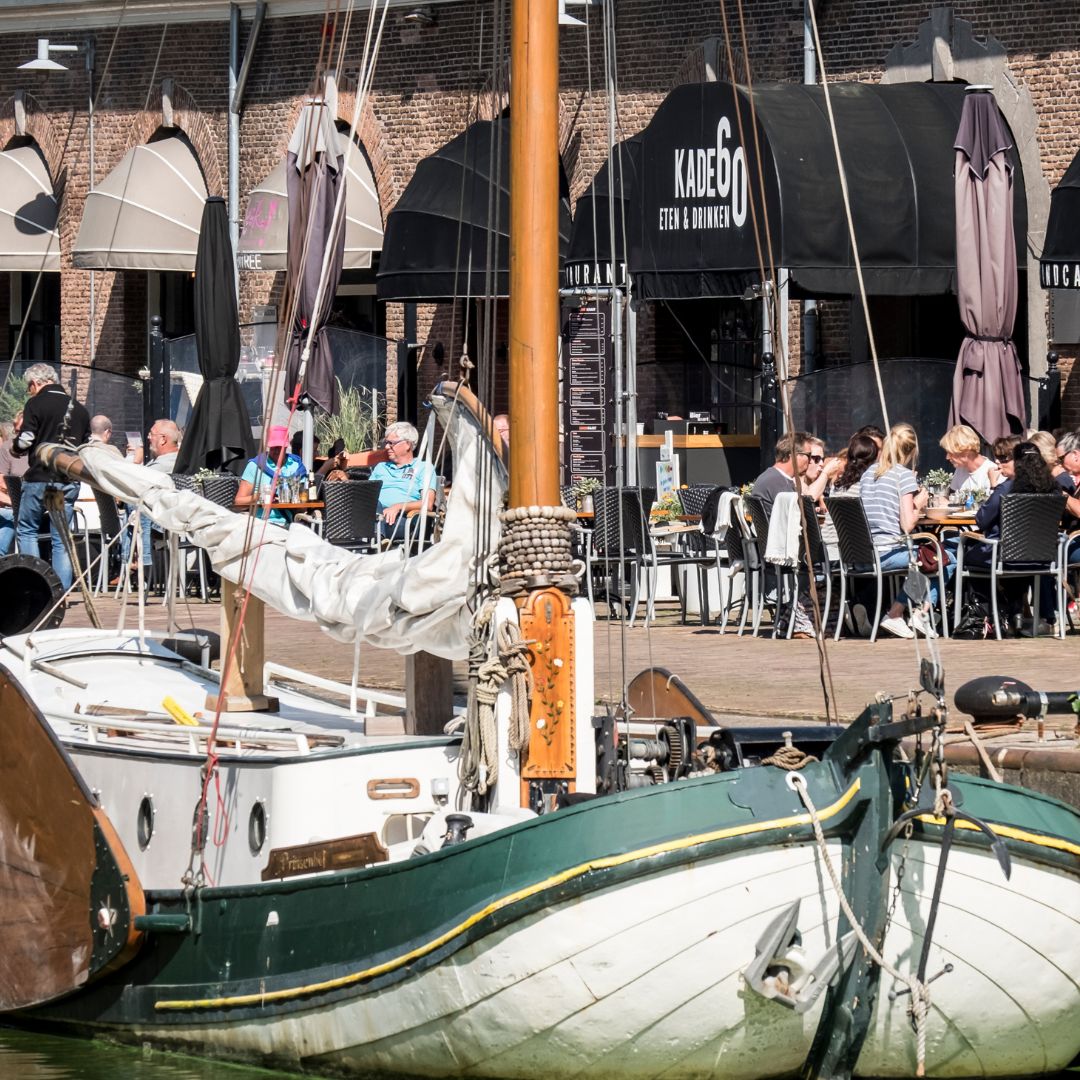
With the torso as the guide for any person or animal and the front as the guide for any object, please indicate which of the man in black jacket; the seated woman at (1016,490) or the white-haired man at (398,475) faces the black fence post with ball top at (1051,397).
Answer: the seated woman

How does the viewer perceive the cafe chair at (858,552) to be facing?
facing away from the viewer and to the right of the viewer

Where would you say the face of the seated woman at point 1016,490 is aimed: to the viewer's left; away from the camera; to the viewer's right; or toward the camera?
away from the camera

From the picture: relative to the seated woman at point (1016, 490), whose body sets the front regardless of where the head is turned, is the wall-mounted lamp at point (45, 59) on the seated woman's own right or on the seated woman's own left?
on the seated woman's own left

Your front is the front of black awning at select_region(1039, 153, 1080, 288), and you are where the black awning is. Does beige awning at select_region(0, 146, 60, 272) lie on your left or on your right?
on your right
